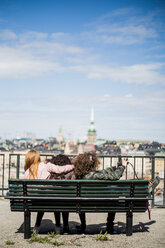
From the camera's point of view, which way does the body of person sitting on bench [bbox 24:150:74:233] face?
away from the camera

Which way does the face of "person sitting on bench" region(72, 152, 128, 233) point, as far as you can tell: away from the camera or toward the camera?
away from the camera

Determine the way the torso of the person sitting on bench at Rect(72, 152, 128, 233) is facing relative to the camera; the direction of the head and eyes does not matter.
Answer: away from the camera

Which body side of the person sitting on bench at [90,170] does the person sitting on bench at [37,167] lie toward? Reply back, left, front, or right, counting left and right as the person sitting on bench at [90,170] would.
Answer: left

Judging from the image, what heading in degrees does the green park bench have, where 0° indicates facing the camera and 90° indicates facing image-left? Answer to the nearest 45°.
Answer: approximately 180°

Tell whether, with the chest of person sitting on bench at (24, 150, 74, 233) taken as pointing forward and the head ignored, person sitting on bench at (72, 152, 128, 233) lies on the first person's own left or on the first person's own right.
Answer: on the first person's own right

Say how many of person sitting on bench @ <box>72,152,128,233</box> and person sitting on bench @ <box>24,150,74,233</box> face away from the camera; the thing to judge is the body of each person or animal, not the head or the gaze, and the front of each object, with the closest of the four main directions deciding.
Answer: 2

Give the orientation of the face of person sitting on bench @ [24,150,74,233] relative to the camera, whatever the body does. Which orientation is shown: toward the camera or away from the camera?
away from the camera
